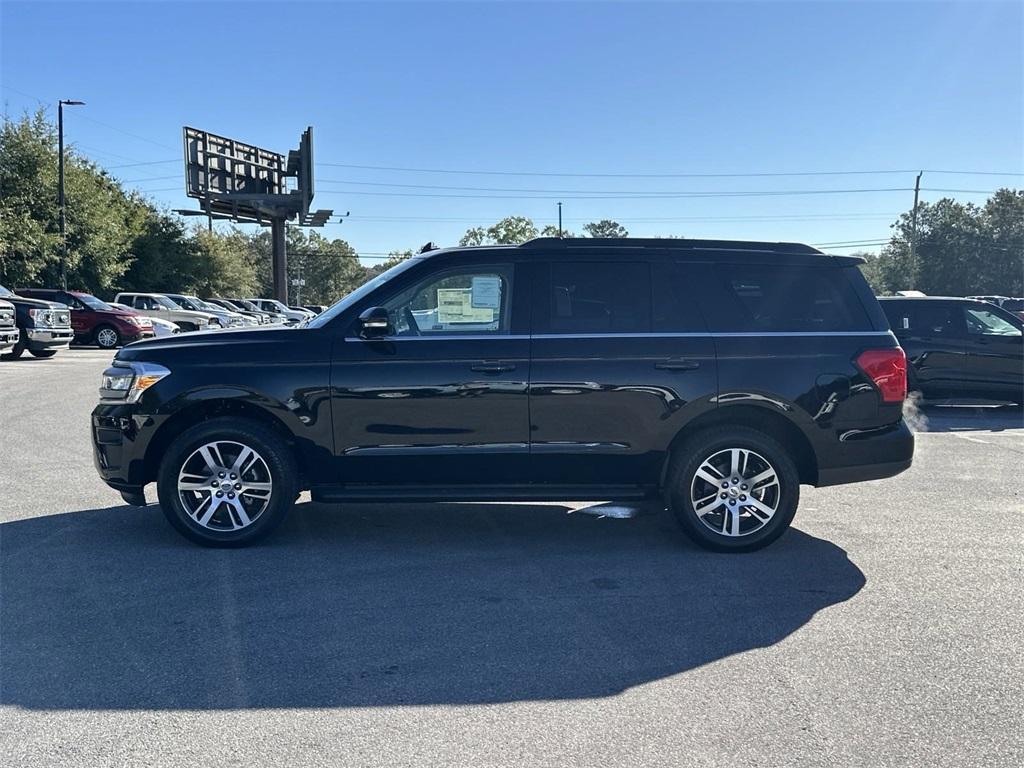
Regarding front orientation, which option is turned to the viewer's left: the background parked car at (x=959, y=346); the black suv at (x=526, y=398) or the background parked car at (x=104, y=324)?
the black suv

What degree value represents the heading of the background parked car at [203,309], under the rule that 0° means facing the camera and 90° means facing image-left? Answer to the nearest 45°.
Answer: approximately 315°

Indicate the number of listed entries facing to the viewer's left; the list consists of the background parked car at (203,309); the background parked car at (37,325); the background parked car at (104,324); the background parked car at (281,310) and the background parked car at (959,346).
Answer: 0

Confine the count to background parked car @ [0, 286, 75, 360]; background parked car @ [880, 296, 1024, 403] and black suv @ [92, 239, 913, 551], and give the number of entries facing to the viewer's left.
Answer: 1

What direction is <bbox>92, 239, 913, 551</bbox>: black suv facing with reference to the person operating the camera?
facing to the left of the viewer

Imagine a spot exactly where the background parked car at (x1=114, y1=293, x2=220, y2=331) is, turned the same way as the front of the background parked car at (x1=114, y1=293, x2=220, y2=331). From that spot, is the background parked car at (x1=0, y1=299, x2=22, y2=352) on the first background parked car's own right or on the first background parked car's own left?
on the first background parked car's own right

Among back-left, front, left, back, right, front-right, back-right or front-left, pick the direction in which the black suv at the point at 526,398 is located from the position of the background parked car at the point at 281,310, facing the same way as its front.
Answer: front-right

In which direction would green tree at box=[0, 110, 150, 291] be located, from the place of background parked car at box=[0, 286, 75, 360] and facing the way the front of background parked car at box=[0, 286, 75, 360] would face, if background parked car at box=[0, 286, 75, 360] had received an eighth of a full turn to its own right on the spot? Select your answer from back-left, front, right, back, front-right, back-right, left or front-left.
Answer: back

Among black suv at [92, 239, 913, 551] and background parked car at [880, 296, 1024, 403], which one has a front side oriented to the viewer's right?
the background parked car

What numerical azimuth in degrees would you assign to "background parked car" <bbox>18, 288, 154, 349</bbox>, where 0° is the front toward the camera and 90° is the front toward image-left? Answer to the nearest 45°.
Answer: approximately 315°

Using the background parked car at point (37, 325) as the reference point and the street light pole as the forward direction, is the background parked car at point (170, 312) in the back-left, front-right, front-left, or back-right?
front-right

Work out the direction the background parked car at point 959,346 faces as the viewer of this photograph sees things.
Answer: facing to the right of the viewer

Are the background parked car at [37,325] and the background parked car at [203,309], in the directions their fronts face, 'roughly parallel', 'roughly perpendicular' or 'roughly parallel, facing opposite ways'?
roughly parallel

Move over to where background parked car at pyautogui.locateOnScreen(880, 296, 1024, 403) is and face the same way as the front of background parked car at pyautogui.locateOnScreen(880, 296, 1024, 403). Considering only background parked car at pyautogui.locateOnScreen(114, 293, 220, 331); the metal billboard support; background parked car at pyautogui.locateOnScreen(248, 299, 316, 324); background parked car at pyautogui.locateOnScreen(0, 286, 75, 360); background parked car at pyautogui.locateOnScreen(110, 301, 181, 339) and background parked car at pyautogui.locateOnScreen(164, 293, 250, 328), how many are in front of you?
0

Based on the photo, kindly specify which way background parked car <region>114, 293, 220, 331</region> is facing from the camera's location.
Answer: facing the viewer and to the right of the viewer
